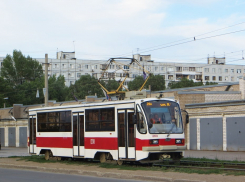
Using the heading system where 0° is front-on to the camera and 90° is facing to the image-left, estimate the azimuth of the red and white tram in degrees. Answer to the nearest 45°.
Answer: approximately 315°
